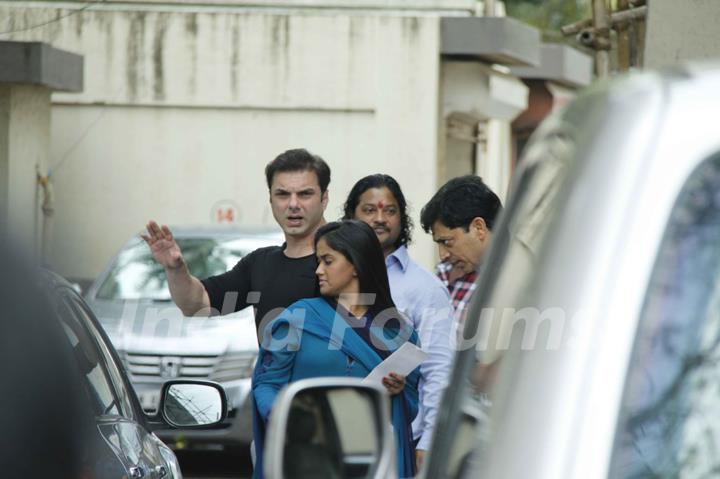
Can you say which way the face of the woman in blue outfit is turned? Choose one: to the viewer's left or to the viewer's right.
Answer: to the viewer's left

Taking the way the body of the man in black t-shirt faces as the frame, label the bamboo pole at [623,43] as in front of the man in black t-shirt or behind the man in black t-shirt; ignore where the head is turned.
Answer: behind

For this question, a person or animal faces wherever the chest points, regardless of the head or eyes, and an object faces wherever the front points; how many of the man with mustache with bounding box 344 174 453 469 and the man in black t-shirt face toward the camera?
2

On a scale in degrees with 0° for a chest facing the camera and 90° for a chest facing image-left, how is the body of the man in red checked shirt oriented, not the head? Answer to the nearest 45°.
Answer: approximately 45°

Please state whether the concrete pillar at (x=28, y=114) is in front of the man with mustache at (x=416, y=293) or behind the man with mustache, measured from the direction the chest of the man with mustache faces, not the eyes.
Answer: behind

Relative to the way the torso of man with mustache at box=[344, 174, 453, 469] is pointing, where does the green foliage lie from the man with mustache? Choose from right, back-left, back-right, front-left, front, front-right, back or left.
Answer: back

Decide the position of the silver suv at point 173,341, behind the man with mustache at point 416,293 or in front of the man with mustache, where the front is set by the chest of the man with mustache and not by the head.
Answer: behind

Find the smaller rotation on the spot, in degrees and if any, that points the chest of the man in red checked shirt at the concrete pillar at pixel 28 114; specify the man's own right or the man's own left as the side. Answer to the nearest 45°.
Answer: approximately 90° to the man's own right

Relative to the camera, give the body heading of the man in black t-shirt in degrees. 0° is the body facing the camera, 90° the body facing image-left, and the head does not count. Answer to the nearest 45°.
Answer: approximately 0°
